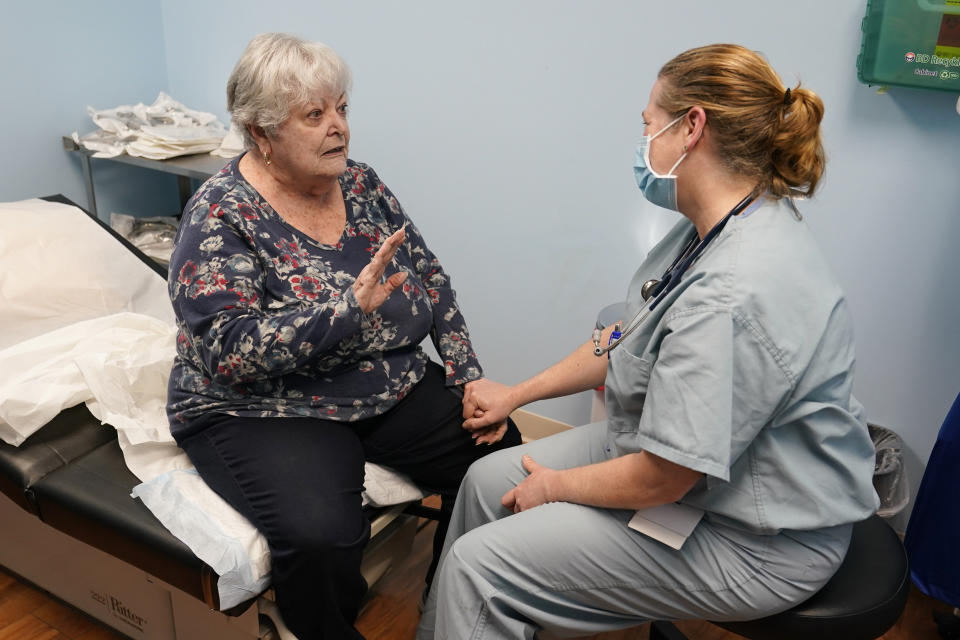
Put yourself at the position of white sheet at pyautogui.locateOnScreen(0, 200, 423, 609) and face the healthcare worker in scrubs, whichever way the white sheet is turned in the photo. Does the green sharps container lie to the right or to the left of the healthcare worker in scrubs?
left

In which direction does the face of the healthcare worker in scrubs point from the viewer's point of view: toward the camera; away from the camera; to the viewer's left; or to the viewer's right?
to the viewer's left

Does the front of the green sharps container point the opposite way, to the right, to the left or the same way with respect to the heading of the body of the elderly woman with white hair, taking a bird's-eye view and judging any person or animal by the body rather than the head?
to the right

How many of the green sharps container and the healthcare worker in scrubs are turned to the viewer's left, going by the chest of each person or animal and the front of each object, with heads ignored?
1

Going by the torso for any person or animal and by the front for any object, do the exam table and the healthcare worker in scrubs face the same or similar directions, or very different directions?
very different directions

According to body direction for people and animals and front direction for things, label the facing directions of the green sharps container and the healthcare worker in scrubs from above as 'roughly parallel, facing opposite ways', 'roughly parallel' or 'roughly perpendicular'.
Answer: roughly perpendicular

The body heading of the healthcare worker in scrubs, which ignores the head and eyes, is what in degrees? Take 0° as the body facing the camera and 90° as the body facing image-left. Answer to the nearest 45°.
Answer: approximately 90°

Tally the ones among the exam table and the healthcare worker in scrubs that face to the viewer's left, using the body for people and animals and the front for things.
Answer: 1
